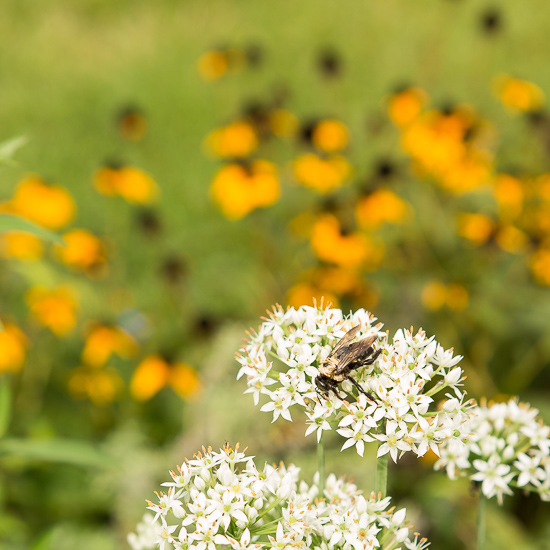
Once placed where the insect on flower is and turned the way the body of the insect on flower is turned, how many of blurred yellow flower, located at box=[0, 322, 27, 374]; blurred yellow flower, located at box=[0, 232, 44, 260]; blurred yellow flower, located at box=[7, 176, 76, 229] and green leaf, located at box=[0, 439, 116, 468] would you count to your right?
4

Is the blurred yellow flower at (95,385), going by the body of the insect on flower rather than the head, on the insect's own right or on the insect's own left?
on the insect's own right

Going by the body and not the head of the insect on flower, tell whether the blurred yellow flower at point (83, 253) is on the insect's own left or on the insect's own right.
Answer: on the insect's own right

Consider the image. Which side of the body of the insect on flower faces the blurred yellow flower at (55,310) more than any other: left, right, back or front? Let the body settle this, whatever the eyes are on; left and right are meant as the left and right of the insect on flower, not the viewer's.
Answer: right

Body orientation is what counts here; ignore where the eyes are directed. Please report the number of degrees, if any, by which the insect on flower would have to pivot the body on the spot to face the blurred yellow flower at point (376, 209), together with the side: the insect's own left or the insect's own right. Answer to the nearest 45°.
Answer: approximately 135° to the insect's own right

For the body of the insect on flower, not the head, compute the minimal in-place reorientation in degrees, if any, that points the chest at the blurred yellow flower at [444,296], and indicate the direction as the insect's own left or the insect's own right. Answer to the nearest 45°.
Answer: approximately 135° to the insect's own right

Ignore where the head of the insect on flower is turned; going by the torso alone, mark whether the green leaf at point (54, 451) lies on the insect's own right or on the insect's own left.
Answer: on the insect's own right

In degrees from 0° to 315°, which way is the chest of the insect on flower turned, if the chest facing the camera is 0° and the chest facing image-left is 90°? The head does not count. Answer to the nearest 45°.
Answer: approximately 45°

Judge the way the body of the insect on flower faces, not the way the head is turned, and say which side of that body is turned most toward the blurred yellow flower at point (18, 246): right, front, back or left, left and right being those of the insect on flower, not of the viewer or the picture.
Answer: right

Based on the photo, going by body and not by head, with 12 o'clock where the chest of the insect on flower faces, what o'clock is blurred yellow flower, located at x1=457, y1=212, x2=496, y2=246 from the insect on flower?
The blurred yellow flower is roughly at 5 o'clock from the insect on flower.
